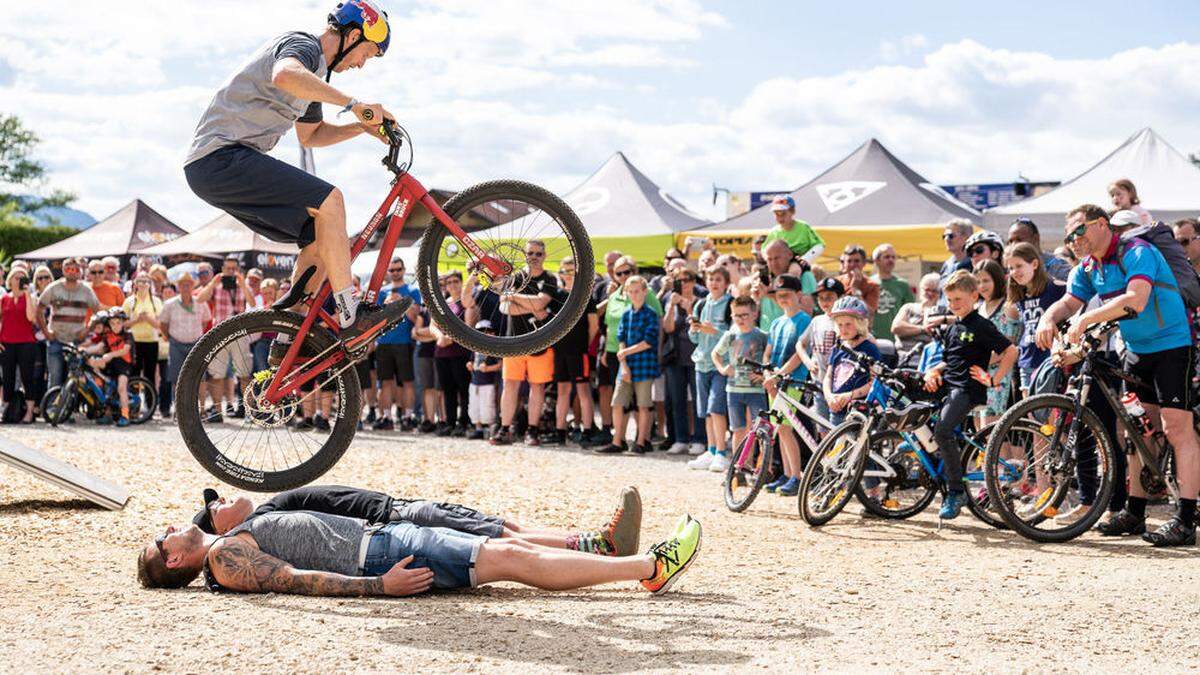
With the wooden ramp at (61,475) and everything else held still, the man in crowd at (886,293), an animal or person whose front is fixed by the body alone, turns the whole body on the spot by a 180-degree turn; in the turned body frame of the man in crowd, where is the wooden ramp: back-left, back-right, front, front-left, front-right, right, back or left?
back-left

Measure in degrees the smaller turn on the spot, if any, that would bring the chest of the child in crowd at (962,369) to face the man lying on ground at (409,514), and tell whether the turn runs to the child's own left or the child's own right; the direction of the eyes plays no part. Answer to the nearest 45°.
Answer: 0° — they already face them

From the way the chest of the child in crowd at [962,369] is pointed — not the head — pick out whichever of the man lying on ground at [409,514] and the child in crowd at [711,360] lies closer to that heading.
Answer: the man lying on ground

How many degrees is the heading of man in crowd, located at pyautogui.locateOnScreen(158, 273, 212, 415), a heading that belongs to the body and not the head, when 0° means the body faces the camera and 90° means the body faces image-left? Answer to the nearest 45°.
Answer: approximately 0°

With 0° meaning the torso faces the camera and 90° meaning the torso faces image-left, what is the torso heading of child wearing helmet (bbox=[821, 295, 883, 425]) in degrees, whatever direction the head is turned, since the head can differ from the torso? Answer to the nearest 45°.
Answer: approximately 45°

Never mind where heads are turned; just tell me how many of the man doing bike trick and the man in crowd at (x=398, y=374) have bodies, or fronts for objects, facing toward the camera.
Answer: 1

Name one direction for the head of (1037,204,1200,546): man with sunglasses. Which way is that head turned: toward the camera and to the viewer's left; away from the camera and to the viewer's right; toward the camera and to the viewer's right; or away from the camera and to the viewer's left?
toward the camera and to the viewer's left

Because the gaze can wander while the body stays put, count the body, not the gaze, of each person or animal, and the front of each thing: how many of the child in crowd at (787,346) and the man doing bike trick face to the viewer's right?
1

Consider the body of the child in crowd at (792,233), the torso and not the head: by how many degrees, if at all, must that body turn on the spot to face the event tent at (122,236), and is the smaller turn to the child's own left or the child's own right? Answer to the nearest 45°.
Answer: approximately 90° to the child's own right

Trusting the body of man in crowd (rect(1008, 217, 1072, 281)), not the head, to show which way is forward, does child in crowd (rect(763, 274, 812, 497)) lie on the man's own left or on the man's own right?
on the man's own right

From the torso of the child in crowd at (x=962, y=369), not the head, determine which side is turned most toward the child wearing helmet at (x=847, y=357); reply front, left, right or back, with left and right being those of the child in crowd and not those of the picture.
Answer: right

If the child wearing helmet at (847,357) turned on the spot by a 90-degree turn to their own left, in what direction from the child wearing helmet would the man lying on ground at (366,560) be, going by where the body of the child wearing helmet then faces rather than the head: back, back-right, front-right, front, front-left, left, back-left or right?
right

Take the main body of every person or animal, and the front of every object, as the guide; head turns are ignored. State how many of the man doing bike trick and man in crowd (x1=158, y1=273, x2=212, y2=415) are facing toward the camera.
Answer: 1

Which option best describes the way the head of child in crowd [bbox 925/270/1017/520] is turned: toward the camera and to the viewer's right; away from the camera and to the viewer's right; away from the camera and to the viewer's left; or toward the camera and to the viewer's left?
toward the camera and to the viewer's left

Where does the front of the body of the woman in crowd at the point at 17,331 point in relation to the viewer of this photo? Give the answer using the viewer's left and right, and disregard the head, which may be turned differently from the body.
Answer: facing the viewer

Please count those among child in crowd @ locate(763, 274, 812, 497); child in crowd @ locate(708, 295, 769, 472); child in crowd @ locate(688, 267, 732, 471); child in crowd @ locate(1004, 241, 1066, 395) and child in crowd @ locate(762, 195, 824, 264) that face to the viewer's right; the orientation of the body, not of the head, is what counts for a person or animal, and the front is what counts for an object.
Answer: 0

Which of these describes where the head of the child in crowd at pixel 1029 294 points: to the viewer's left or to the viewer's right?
to the viewer's left

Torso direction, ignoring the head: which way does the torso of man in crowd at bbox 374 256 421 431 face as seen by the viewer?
toward the camera

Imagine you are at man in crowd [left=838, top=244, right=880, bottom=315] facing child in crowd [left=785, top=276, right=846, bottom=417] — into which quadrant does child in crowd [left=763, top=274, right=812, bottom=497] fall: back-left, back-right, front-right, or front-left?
front-right

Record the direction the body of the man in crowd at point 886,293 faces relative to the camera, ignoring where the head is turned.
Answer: toward the camera

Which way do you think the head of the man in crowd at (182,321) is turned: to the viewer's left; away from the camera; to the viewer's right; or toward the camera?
toward the camera
